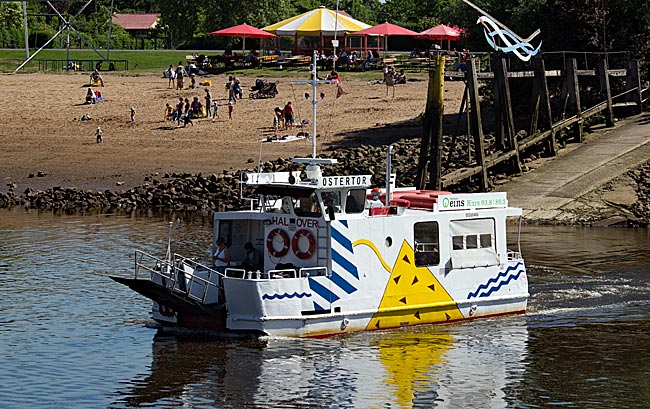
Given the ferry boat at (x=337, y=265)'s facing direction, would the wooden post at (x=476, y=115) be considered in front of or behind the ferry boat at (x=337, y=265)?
behind

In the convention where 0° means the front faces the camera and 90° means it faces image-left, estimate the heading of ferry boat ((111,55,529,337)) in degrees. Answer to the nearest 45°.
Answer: approximately 45°

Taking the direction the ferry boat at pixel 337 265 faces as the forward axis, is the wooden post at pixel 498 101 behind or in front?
behind

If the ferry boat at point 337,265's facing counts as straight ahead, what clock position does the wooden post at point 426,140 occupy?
The wooden post is roughly at 5 o'clock from the ferry boat.

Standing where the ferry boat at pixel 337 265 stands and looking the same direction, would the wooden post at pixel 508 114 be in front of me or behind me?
behind

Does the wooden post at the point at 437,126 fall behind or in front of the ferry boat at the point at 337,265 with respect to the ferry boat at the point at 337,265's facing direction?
behind

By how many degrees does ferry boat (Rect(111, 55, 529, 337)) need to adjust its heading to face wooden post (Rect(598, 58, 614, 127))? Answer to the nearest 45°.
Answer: approximately 180°
